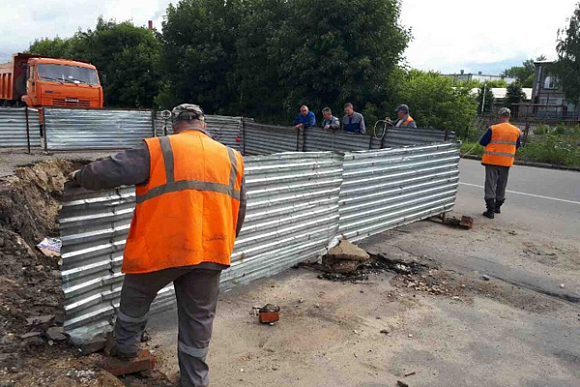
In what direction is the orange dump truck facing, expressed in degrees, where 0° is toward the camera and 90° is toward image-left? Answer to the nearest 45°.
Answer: approximately 315°

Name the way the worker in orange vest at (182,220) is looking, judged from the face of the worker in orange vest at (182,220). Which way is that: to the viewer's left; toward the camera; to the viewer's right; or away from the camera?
away from the camera

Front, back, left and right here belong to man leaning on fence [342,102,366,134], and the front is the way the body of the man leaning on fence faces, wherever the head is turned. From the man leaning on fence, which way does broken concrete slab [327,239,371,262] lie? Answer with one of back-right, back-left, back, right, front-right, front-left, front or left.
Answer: front-left

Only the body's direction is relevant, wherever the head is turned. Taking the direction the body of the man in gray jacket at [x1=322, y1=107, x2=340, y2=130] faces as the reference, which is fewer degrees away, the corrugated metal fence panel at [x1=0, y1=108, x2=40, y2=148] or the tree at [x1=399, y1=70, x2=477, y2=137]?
the corrugated metal fence panel

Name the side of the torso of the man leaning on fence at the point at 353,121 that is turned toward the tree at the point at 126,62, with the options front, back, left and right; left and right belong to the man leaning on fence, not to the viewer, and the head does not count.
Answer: right

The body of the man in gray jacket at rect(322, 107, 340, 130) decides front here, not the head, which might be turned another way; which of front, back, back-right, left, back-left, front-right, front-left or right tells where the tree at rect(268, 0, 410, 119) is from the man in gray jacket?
back-right

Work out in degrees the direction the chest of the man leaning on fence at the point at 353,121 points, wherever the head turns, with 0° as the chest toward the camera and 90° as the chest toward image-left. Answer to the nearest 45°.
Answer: approximately 45°

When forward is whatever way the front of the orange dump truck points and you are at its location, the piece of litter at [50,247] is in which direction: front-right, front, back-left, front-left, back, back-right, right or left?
front-right

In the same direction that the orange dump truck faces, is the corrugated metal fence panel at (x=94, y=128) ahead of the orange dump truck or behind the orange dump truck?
ahead
